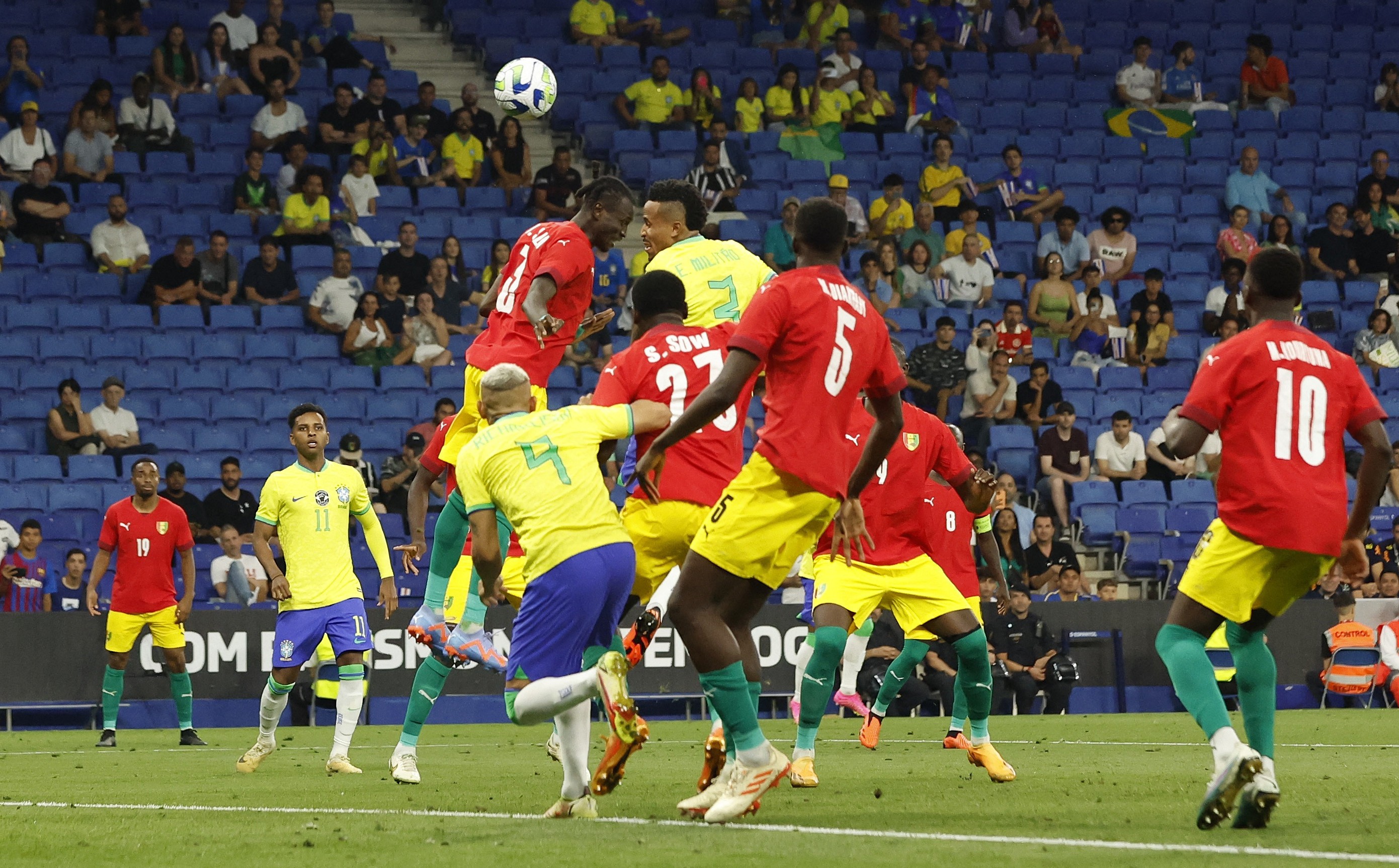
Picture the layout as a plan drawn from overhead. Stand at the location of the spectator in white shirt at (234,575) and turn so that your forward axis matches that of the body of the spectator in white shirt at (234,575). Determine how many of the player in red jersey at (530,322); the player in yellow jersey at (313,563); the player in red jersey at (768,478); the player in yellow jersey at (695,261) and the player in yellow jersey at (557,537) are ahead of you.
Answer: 5

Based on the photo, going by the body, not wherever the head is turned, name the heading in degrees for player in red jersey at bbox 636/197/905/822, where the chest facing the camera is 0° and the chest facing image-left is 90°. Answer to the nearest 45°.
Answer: approximately 135°

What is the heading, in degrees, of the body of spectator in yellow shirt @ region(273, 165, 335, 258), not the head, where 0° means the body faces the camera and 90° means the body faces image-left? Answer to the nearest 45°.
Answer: approximately 315°

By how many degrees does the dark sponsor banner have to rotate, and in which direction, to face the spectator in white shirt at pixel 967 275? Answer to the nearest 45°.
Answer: approximately 135° to its left

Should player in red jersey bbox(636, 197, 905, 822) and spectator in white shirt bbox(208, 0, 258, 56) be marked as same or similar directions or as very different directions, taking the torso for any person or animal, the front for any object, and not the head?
very different directions

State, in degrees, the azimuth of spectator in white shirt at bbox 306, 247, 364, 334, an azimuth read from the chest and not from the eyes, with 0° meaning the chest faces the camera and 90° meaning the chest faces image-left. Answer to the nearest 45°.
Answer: approximately 315°
